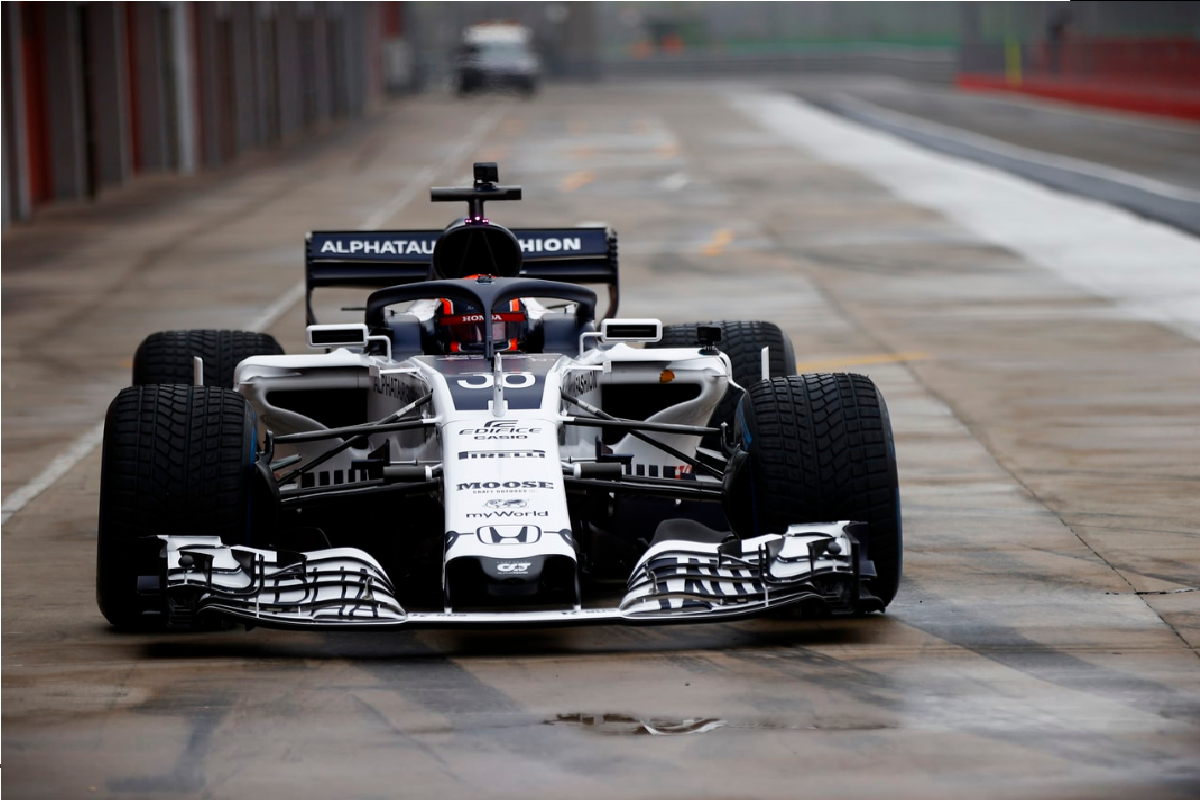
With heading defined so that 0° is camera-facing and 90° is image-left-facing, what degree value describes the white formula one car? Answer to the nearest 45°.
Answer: approximately 0°
